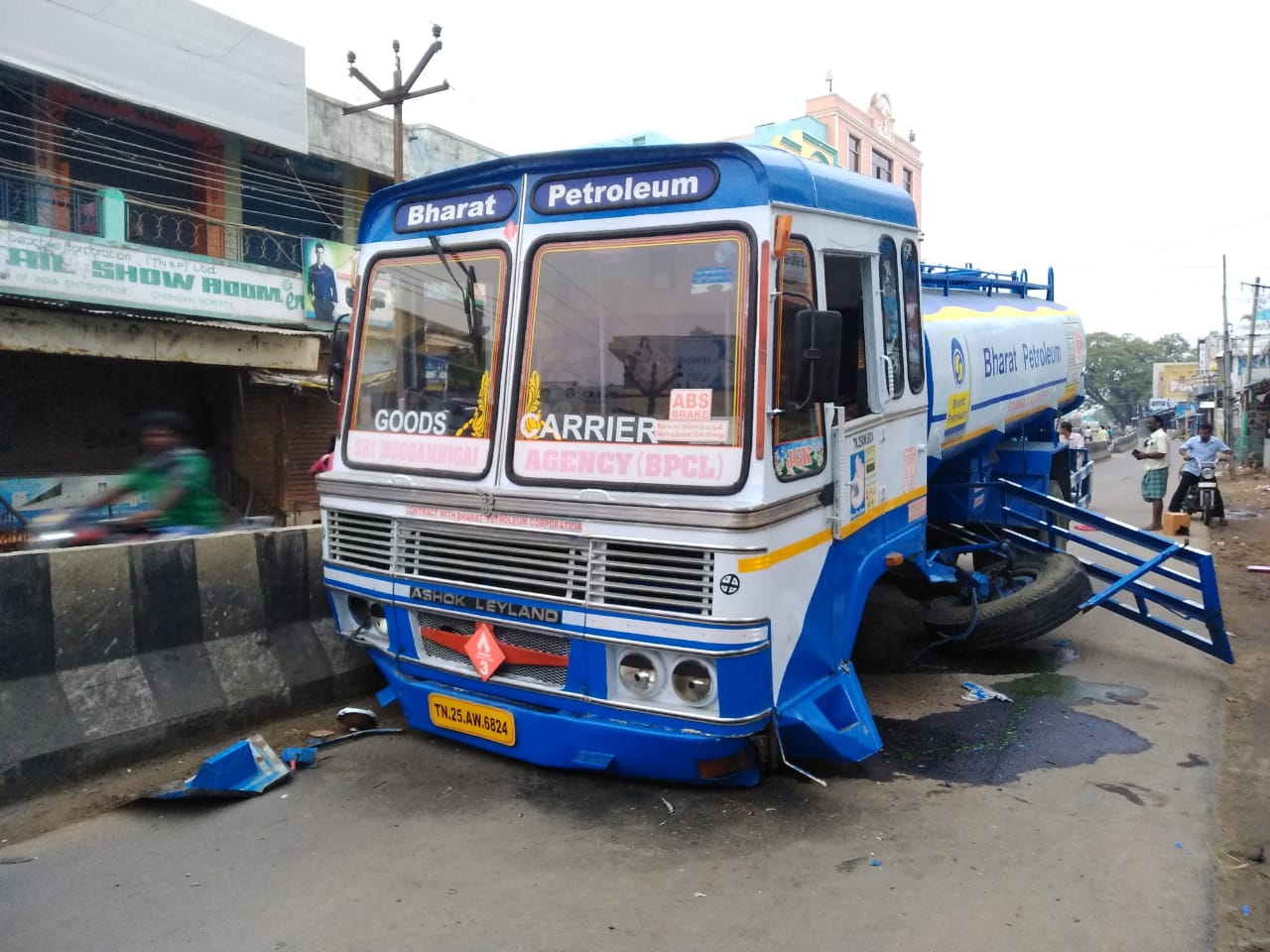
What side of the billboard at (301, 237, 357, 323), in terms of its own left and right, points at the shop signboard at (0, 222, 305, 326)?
right

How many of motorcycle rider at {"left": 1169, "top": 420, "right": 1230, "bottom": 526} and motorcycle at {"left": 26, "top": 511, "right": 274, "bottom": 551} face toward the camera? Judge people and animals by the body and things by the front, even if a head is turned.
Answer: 1

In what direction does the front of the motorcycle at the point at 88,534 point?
to the viewer's left

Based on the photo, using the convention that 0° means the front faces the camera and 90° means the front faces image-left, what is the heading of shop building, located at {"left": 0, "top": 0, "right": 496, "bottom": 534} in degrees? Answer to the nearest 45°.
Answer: approximately 315°

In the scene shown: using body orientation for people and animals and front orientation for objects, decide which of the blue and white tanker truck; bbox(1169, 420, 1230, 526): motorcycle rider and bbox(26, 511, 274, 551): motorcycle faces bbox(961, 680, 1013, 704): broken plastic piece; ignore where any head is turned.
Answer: the motorcycle rider

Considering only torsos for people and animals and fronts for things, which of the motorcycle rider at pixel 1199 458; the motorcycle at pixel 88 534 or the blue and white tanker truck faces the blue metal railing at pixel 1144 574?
the motorcycle rider

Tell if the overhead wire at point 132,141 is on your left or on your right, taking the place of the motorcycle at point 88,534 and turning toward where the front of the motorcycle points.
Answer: on your right

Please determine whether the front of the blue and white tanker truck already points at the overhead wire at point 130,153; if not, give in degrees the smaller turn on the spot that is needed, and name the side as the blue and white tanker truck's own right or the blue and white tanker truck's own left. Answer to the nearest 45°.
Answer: approximately 90° to the blue and white tanker truck's own right

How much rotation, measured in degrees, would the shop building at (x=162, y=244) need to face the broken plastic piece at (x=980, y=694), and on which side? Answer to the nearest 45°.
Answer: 0° — it already faces it
